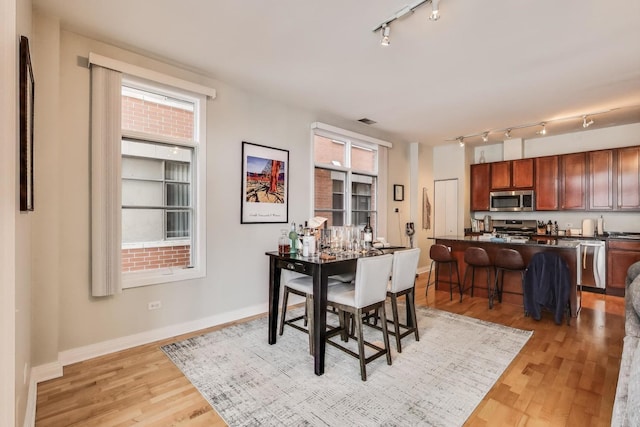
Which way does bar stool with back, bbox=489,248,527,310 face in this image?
away from the camera

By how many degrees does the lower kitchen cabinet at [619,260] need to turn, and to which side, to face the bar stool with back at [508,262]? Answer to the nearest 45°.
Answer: approximately 45° to its right

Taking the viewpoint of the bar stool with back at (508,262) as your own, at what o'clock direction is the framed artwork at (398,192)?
The framed artwork is roughly at 10 o'clock from the bar stool with back.

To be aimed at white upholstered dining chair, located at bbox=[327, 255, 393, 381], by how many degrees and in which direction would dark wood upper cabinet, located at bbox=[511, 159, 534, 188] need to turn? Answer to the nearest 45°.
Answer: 0° — it already faces it

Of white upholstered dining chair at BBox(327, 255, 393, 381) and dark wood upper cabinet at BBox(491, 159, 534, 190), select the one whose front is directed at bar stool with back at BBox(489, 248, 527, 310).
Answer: the dark wood upper cabinet

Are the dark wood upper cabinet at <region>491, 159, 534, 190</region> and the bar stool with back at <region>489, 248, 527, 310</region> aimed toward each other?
yes

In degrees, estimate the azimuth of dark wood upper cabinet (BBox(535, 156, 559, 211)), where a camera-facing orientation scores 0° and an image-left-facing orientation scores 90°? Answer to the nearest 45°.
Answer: approximately 0°

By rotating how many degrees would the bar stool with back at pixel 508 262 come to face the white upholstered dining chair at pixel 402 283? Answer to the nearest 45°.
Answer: approximately 135° to its left

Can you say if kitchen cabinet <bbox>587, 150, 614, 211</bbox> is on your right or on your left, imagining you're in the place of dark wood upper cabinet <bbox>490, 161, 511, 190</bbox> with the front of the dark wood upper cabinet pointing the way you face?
on your left
